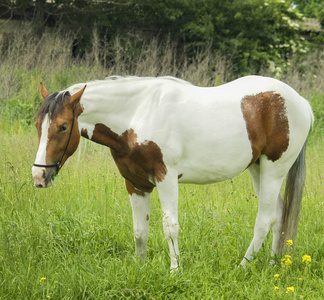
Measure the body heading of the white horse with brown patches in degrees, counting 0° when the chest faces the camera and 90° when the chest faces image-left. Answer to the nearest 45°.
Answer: approximately 90°
